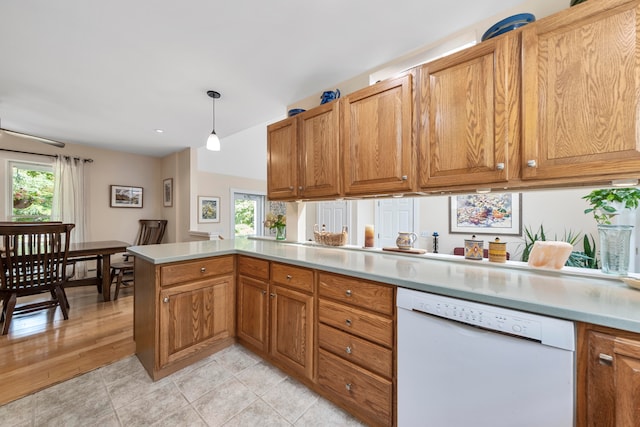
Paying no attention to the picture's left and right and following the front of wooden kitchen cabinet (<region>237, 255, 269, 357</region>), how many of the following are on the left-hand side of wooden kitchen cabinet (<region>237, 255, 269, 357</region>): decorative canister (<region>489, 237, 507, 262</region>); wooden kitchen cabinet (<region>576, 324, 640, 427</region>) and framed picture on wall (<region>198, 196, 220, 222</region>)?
2

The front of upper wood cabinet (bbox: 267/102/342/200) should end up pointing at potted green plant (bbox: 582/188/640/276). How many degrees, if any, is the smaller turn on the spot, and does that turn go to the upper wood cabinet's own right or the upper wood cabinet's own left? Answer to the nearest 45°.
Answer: approximately 90° to the upper wood cabinet's own left

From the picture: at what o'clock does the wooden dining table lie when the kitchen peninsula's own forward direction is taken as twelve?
The wooden dining table is roughly at 2 o'clock from the kitchen peninsula.

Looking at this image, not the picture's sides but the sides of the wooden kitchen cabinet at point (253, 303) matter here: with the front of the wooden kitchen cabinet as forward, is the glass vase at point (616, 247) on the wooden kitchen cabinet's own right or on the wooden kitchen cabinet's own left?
on the wooden kitchen cabinet's own left

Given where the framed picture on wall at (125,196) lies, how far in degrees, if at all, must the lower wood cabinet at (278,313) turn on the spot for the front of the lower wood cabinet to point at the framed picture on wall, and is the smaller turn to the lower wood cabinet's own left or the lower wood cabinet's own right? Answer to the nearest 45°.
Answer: approximately 90° to the lower wood cabinet's own right

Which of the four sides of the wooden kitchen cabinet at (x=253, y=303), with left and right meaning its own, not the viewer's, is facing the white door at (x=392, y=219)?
back

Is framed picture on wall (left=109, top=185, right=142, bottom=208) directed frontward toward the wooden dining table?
yes

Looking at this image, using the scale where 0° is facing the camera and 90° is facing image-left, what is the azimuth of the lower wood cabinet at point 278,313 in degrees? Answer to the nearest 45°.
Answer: approximately 45°

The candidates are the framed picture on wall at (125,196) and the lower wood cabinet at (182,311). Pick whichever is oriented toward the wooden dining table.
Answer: the framed picture on wall

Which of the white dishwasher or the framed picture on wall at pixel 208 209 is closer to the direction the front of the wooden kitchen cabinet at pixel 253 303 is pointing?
the white dishwasher

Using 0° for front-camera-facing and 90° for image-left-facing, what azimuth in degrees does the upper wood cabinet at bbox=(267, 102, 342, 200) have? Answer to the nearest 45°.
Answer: approximately 45°

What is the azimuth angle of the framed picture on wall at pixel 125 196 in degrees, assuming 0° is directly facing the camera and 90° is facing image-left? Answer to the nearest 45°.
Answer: approximately 0°

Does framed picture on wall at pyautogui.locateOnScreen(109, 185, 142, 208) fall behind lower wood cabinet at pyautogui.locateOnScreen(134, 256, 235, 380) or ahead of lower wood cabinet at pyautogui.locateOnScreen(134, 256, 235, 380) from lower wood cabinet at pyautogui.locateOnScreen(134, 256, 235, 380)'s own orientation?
behind

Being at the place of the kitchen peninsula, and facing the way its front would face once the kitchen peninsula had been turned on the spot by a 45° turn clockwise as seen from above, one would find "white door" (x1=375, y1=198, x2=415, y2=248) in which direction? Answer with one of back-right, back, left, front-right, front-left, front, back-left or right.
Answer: right

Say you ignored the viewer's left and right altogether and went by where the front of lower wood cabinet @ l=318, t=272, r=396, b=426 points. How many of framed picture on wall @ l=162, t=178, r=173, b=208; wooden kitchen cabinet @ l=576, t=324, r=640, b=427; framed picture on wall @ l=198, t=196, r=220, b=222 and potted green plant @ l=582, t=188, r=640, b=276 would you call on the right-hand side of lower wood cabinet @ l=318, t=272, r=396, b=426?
2
